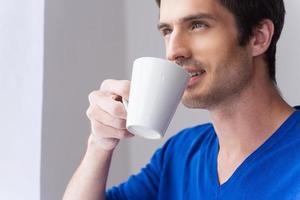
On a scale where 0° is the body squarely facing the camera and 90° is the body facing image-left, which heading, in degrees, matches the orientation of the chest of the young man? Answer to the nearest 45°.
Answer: approximately 45°
